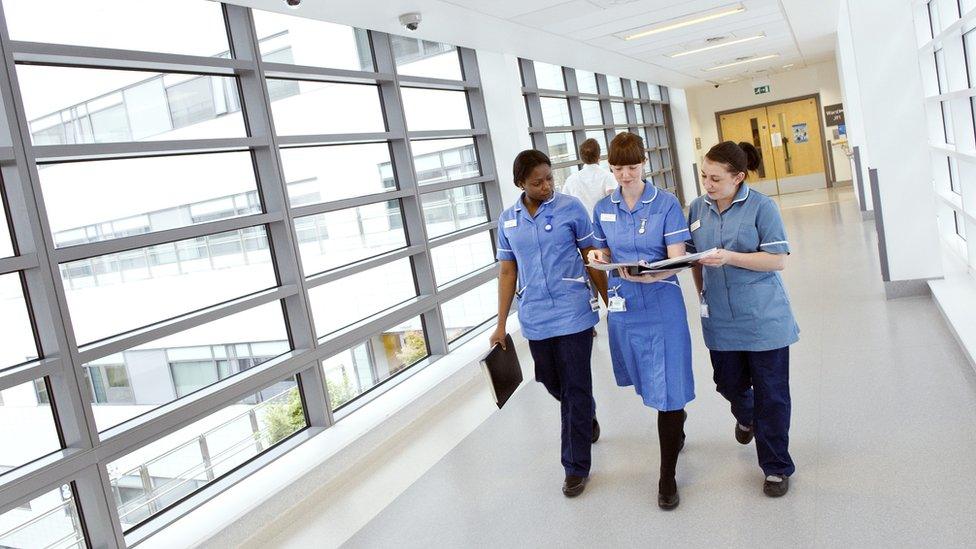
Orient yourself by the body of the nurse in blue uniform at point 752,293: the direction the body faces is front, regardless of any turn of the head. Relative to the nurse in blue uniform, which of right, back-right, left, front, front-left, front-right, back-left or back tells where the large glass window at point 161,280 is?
front-right

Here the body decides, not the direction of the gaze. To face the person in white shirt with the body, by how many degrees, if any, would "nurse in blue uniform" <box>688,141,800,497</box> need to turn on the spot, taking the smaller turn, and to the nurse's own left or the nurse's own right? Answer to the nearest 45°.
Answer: approximately 135° to the nurse's own right

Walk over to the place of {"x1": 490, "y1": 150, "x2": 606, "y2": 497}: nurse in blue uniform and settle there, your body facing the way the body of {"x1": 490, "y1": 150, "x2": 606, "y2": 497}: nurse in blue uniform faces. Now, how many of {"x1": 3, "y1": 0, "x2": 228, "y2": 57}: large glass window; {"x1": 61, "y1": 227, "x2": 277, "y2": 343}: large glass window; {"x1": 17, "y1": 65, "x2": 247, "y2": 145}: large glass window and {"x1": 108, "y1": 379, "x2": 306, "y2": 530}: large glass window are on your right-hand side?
4

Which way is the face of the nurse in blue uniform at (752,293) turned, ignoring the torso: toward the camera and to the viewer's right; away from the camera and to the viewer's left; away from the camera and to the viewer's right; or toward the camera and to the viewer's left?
toward the camera and to the viewer's left

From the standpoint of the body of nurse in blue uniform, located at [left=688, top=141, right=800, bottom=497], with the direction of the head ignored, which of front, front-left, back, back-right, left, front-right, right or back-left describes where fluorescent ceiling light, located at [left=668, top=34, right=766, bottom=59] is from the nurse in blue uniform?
back-right

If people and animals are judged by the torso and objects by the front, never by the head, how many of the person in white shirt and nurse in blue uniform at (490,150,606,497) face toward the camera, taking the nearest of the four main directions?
1

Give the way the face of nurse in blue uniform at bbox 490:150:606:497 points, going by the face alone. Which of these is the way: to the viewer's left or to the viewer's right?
to the viewer's right

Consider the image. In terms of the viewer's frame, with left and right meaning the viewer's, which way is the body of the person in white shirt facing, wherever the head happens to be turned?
facing away from the viewer

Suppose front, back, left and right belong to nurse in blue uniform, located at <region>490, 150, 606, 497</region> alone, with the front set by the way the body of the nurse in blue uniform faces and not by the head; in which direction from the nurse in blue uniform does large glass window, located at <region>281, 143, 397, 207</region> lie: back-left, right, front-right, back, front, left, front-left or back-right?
back-right

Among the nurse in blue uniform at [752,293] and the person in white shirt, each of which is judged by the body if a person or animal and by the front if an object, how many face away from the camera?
1

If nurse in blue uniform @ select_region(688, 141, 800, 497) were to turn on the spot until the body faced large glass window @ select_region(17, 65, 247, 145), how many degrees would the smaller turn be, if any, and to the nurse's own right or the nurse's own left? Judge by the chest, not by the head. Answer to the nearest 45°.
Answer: approximately 45° to the nurse's own right

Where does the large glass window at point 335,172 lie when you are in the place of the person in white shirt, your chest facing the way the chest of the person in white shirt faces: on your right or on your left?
on your left
